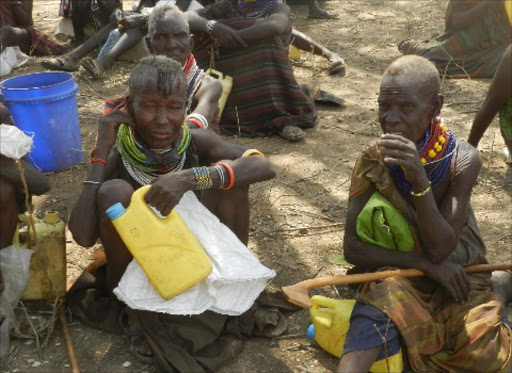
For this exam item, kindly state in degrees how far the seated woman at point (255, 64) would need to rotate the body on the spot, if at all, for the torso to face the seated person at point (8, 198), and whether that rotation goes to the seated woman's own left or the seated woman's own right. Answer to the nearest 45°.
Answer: approximately 45° to the seated woman's own right

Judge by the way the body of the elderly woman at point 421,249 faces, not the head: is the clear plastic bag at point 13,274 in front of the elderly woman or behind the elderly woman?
in front

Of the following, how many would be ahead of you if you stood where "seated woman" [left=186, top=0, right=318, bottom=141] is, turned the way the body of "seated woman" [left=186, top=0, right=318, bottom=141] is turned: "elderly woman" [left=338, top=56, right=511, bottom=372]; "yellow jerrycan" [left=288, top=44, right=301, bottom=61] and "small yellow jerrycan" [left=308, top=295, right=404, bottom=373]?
2

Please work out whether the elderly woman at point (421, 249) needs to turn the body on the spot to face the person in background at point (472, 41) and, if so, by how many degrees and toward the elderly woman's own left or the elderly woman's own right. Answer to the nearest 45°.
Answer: approximately 135° to the elderly woman's own right

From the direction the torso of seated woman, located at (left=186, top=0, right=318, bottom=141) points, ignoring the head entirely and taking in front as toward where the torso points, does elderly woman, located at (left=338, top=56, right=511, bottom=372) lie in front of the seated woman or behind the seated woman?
in front

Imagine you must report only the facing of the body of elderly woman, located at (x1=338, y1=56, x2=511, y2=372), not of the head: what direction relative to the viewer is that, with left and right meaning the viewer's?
facing the viewer and to the left of the viewer

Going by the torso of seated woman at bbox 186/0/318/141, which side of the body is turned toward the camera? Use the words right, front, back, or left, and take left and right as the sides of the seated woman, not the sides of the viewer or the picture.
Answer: front

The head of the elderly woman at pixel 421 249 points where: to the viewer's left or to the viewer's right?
to the viewer's left
